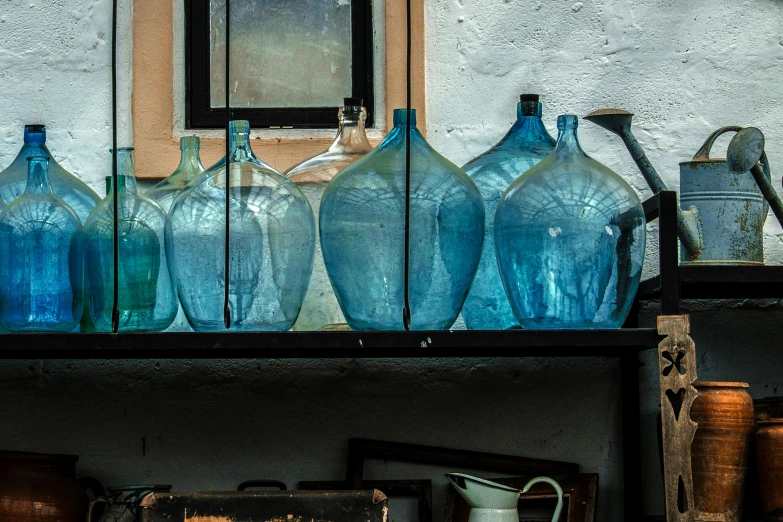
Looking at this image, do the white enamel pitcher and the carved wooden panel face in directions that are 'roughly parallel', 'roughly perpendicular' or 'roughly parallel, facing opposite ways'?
roughly perpendicular

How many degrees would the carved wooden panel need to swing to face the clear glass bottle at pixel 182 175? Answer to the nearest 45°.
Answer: approximately 90° to its right

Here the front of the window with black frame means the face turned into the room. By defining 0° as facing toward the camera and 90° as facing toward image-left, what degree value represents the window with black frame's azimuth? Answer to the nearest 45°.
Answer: approximately 0°

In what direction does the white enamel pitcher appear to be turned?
to the viewer's left

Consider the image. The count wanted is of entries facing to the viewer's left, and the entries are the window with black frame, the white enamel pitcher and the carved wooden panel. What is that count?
1

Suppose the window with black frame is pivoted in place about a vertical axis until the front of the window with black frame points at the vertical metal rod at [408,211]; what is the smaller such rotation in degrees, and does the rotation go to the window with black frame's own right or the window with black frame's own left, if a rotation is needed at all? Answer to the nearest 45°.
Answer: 0° — it already faces it

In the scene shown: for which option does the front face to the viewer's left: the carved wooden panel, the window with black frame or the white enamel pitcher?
the white enamel pitcher

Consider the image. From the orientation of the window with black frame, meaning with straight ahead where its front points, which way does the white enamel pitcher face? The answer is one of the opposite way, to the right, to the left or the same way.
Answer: to the right

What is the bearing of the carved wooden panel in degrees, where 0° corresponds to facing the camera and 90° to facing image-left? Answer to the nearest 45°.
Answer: approximately 0°
